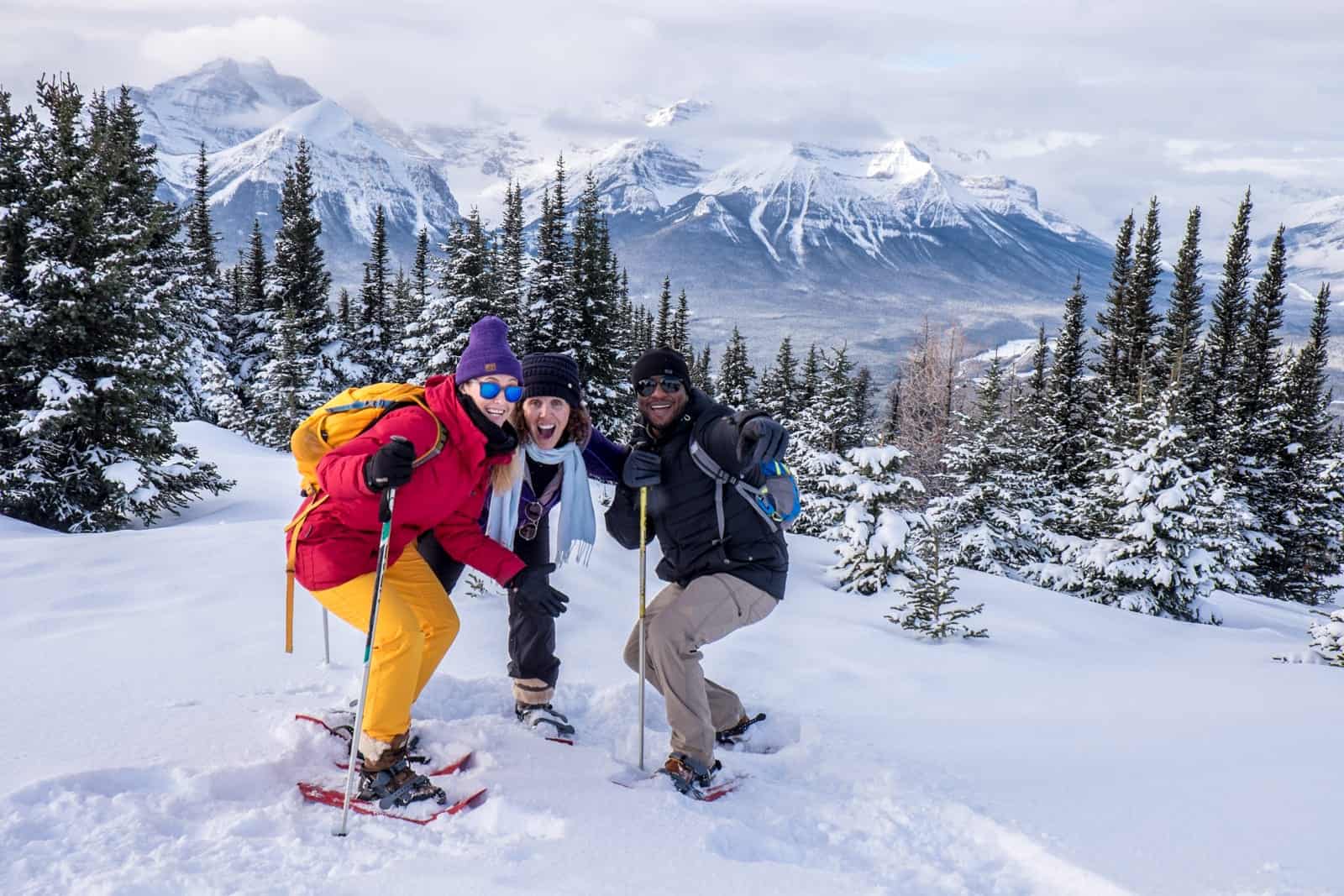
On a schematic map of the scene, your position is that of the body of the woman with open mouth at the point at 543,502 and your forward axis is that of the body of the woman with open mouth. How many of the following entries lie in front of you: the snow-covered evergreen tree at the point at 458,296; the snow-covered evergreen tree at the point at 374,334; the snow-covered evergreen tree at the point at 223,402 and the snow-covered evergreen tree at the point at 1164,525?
0

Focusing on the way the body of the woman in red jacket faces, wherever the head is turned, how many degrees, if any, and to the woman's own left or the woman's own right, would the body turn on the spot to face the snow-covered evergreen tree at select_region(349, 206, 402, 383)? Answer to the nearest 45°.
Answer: approximately 135° to the woman's own left

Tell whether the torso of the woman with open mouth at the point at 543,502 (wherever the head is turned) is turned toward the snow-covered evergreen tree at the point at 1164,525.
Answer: no

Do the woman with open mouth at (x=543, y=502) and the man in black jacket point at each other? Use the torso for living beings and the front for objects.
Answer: no

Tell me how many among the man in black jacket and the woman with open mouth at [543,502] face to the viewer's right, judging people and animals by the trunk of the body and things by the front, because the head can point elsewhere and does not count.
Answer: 0

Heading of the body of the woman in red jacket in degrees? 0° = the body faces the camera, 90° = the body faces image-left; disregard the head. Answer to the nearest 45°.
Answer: approximately 315°

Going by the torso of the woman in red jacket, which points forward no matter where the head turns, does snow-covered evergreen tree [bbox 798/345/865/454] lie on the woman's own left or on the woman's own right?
on the woman's own left

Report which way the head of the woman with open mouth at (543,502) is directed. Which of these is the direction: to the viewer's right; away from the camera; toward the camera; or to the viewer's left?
toward the camera

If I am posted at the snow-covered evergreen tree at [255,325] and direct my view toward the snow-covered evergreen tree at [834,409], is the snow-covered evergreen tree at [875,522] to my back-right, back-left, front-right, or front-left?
front-right

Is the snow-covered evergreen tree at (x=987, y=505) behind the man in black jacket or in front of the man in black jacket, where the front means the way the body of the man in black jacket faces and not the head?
behind

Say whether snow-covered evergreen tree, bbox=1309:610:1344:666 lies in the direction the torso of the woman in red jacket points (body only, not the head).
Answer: no

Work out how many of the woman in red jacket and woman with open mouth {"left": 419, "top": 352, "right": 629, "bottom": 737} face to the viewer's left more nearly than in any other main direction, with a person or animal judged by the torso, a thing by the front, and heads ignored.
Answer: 0

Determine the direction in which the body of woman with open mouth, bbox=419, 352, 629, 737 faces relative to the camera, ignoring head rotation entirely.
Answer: toward the camera
